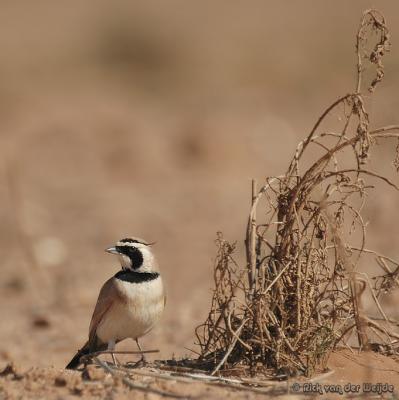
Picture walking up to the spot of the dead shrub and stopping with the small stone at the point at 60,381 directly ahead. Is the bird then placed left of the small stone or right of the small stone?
right

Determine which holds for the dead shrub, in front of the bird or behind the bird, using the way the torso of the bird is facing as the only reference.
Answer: in front

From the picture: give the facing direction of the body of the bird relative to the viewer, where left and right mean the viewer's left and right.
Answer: facing the viewer and to the right of the viewer

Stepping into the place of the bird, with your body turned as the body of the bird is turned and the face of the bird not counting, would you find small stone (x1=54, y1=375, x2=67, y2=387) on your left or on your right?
on your right
